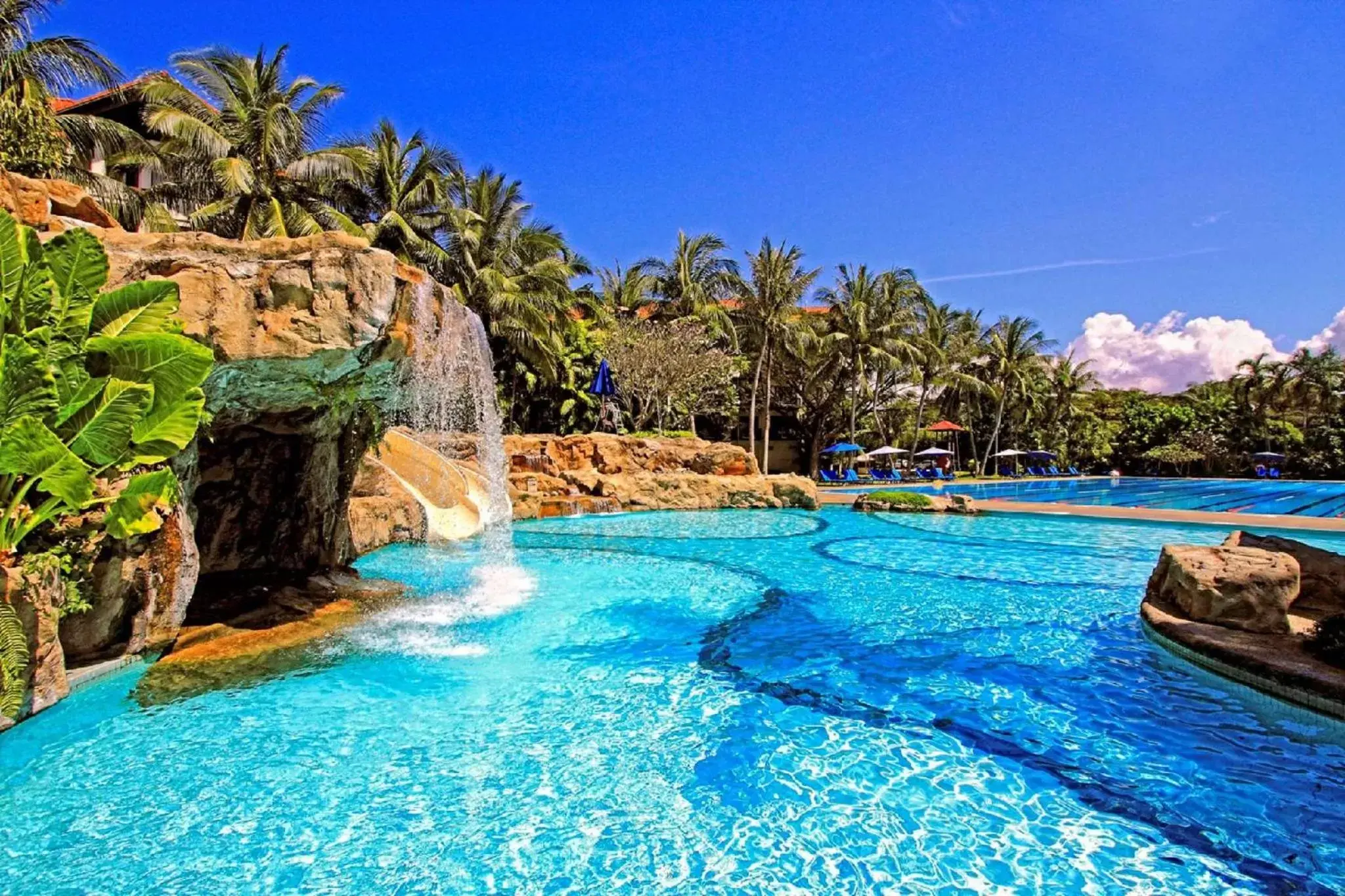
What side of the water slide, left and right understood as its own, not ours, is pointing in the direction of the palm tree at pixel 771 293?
left

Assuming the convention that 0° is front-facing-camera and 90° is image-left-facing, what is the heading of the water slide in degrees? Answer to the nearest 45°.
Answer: approximately 315°

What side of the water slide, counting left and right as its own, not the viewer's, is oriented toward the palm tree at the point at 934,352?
left

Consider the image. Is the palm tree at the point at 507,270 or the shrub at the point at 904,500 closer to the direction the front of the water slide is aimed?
the shrub

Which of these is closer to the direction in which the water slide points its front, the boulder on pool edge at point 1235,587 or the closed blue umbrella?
the boulder on pool edge

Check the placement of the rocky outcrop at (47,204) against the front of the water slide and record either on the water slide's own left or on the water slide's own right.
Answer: on the water slide's own right

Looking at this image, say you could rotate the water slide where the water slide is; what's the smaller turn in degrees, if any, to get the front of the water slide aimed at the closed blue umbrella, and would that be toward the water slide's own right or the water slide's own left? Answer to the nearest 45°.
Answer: approximately 90° to the water slide's own left

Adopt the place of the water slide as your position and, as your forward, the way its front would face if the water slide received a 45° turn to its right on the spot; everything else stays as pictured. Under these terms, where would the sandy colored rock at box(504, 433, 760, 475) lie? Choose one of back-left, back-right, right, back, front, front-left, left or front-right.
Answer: back-left

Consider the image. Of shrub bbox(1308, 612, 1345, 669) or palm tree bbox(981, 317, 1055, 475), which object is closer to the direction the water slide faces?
the shrub

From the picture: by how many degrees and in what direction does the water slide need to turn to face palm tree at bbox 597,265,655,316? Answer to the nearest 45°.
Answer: approximately 90° to its left

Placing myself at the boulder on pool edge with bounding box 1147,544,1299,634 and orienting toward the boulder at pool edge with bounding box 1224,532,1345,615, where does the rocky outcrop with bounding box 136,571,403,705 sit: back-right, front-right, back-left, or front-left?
back-left

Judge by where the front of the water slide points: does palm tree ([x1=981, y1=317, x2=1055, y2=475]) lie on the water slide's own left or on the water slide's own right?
on the water slide's own left

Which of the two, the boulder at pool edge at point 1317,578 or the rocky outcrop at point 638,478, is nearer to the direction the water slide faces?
the boulder at pool edge

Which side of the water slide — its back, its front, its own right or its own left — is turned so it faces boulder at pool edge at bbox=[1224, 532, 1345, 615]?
front
